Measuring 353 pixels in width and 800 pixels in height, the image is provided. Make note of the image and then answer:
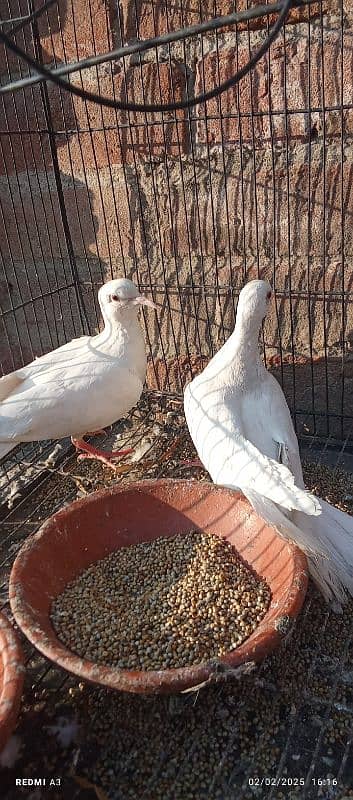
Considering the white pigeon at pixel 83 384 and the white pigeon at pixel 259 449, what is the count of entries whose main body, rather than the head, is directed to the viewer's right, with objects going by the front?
1

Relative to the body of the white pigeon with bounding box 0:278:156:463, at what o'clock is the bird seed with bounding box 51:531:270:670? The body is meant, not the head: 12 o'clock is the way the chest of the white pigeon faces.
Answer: The bird seed is roughly at 3 o'clock from the white pigeon.

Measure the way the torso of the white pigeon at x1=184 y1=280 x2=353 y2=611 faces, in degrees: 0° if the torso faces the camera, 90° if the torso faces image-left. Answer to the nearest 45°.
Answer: approximately 135°

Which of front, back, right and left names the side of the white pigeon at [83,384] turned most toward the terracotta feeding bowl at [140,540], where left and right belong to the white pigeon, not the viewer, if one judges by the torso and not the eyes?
right

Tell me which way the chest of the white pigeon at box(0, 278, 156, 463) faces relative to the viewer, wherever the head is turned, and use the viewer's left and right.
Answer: facing to the right of the viewer

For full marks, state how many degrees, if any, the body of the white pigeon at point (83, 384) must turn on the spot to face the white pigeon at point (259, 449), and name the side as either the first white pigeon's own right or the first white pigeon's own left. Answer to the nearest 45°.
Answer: approximately 45° to the first white pigeon's own right

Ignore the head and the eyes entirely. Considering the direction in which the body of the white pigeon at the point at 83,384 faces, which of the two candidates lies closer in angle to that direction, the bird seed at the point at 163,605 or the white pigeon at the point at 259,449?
the white pigeon
